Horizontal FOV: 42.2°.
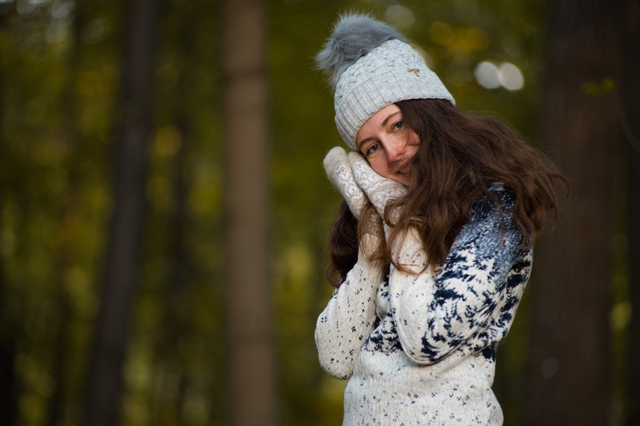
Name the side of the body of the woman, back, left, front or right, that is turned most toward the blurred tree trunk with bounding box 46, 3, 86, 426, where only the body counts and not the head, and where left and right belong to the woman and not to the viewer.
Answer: right

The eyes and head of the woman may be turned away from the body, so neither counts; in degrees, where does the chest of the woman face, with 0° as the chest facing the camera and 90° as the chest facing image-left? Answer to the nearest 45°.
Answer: approximately 45°

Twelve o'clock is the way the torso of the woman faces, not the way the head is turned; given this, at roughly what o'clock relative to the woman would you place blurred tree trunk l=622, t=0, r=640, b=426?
The blurred tree trunk is roughly at 5 o'clock from the woman.

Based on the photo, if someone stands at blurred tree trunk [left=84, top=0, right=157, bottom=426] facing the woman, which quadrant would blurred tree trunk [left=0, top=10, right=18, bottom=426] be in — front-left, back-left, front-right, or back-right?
back-right

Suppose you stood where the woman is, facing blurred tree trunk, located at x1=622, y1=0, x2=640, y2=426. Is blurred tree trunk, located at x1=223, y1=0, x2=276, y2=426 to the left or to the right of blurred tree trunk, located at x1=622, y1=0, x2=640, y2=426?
left

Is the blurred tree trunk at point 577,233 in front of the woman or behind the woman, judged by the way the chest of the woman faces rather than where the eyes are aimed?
behind

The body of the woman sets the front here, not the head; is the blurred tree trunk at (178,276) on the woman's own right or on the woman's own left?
on the woman's own right
